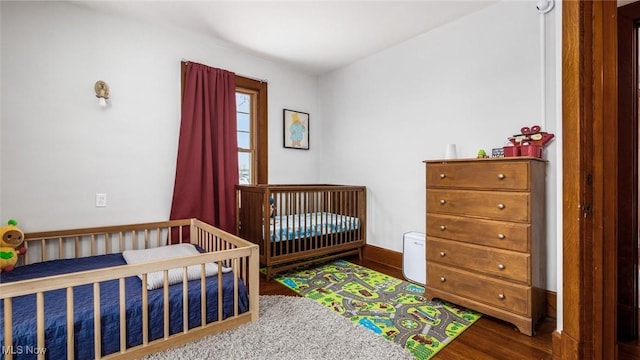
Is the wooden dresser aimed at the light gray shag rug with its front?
yes

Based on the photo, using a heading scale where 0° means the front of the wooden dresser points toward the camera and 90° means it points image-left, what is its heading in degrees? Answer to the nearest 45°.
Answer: approximately 45°

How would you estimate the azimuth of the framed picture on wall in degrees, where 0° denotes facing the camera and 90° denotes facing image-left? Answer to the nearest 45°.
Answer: approximately 315°

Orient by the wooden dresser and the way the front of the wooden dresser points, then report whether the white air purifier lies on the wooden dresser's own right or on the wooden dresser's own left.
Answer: on the wooden dresser's own right
